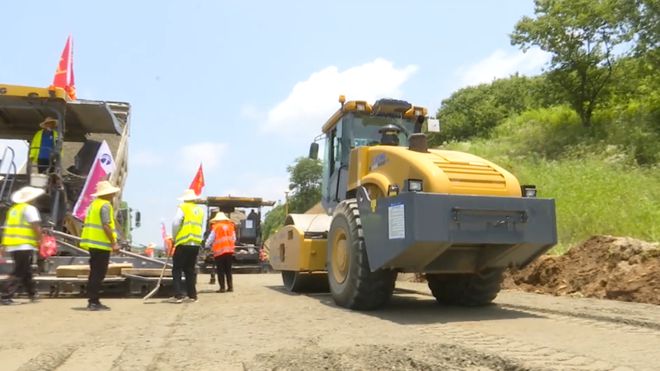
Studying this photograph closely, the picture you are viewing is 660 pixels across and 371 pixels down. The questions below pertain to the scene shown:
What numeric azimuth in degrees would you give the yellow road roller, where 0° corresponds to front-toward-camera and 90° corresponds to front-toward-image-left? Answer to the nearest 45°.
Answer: approximately 135°

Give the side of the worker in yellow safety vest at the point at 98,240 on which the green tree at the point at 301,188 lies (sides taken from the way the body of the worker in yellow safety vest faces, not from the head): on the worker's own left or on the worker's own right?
on the worker's own left

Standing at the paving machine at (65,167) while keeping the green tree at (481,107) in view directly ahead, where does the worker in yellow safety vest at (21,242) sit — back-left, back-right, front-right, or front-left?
back-right
